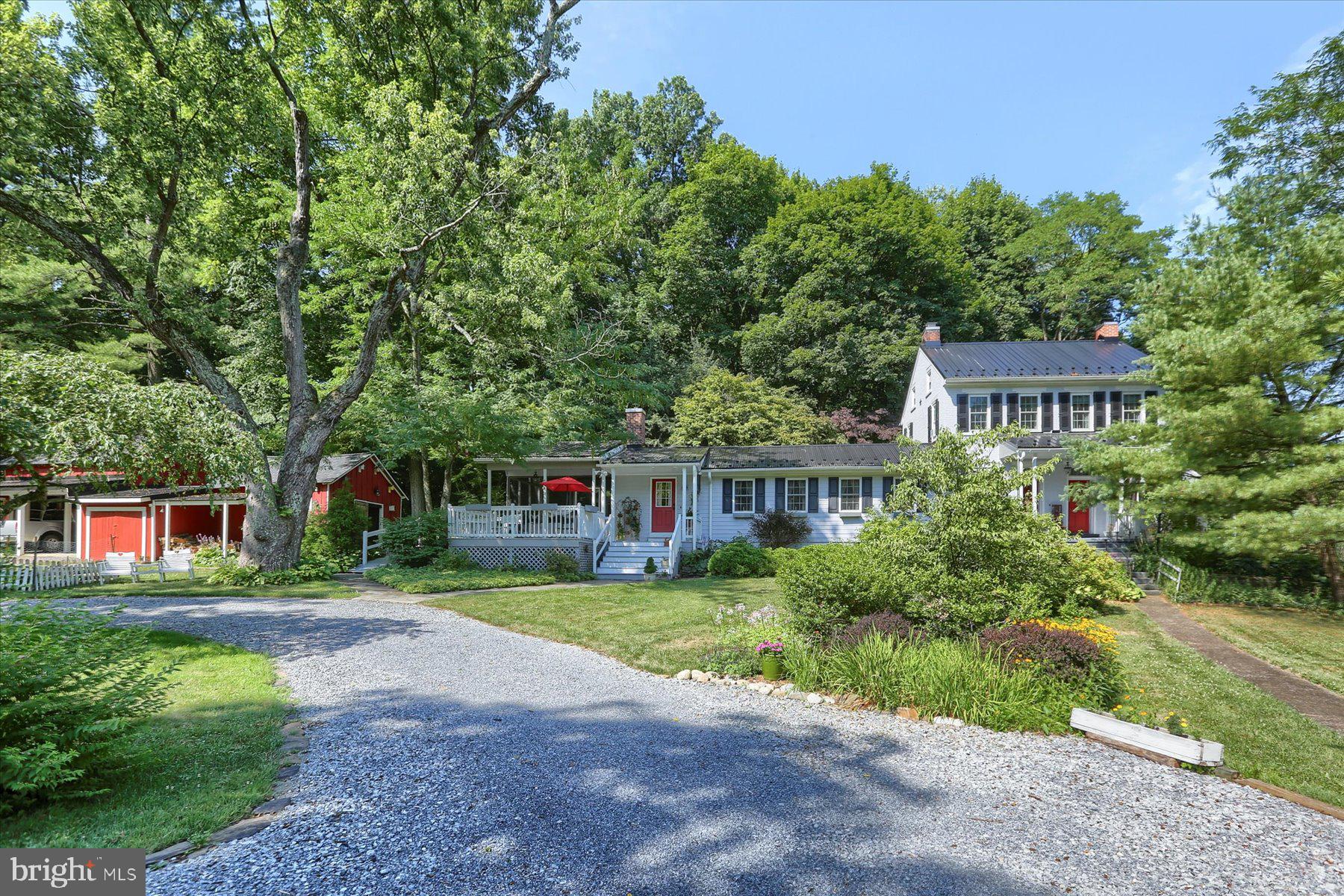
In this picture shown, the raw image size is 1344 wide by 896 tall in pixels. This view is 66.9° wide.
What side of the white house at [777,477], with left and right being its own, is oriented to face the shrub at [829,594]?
front

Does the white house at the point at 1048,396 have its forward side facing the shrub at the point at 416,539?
no

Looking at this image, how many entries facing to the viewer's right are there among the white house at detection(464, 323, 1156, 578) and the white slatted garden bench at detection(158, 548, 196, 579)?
0

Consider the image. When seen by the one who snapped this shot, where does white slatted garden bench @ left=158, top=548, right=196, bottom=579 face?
facing the viewer and to the left of the viewer

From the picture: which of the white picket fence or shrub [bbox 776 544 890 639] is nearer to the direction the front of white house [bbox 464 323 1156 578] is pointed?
the shrub

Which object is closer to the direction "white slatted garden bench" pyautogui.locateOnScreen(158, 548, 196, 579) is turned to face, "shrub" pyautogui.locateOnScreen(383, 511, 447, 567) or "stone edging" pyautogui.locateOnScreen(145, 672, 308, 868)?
the stone edging

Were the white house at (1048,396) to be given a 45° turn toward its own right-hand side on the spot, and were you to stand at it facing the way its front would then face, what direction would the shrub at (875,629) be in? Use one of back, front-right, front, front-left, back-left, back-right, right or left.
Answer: front-left

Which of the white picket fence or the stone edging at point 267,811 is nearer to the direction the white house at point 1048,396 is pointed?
the stone edging

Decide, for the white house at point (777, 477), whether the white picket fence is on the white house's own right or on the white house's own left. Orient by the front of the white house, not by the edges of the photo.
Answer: on the white house's own right

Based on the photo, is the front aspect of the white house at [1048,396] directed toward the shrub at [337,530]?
no

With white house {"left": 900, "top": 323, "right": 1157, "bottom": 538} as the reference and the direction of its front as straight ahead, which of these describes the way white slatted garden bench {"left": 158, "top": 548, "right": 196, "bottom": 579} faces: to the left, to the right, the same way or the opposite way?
the same way

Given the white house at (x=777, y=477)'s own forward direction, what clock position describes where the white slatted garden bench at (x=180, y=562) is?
The white slatted garden bench is roughly at 2 o'clock from the white house.

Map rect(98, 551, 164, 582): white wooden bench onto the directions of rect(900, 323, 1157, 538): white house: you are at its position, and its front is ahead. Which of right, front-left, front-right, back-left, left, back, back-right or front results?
front-right

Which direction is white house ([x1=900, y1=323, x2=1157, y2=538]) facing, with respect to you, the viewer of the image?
facing the viewer

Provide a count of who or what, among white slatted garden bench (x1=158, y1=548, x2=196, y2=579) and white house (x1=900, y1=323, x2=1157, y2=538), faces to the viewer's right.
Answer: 0

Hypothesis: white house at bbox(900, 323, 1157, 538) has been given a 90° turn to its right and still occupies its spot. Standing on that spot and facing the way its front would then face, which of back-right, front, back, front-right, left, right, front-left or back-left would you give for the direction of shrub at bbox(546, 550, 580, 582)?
front-left

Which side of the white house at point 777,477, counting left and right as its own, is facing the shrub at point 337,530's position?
right
